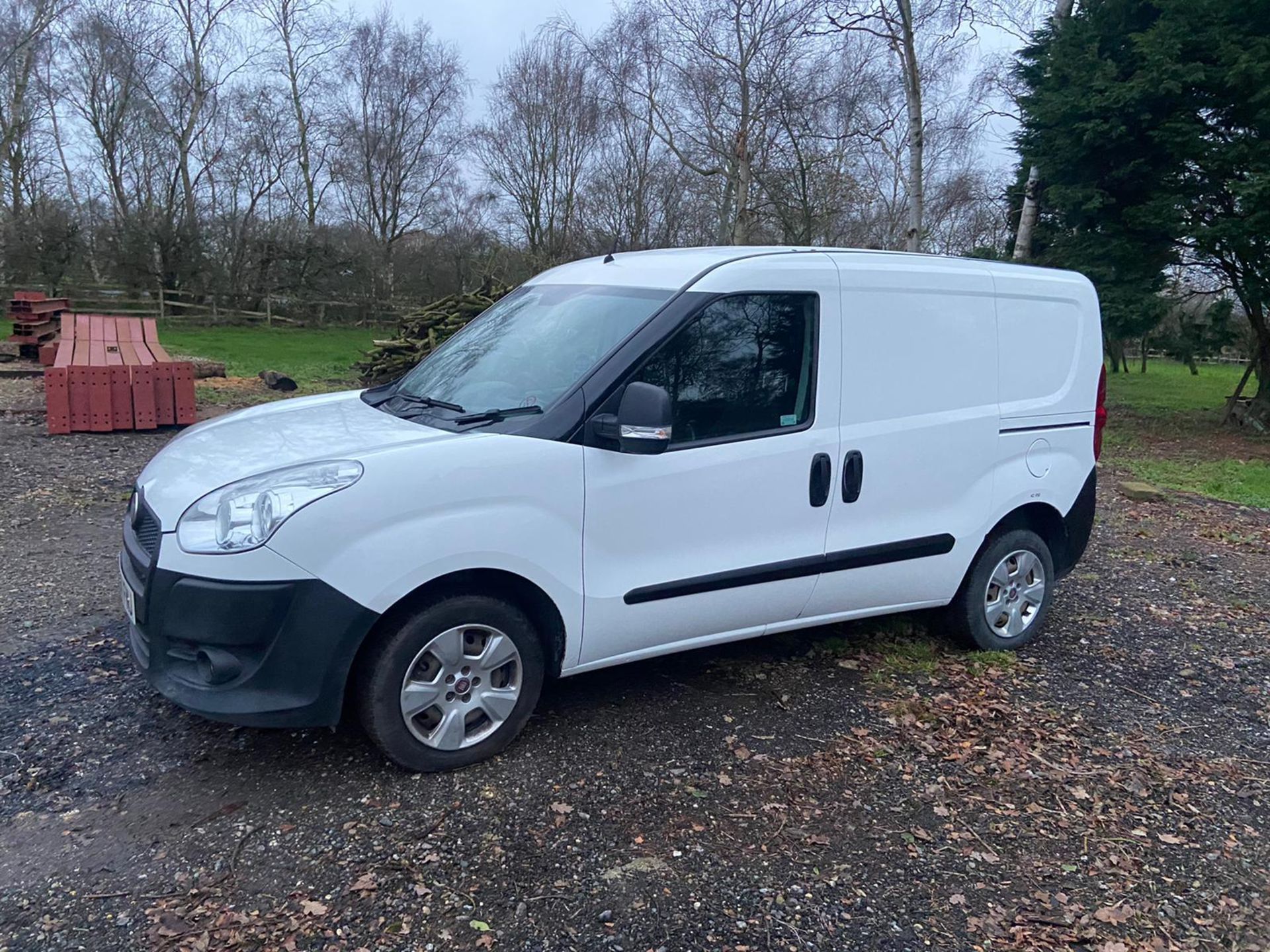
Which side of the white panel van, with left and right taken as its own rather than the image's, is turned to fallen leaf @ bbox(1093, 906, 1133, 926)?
left

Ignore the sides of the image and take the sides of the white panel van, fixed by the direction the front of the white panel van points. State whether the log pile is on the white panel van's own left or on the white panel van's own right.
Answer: on the white panel van's own right

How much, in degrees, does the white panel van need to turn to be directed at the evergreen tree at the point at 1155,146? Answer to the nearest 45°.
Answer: approximately 180°

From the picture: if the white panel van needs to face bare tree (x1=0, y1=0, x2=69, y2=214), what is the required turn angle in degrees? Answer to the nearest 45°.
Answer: approximately 90° to its right
